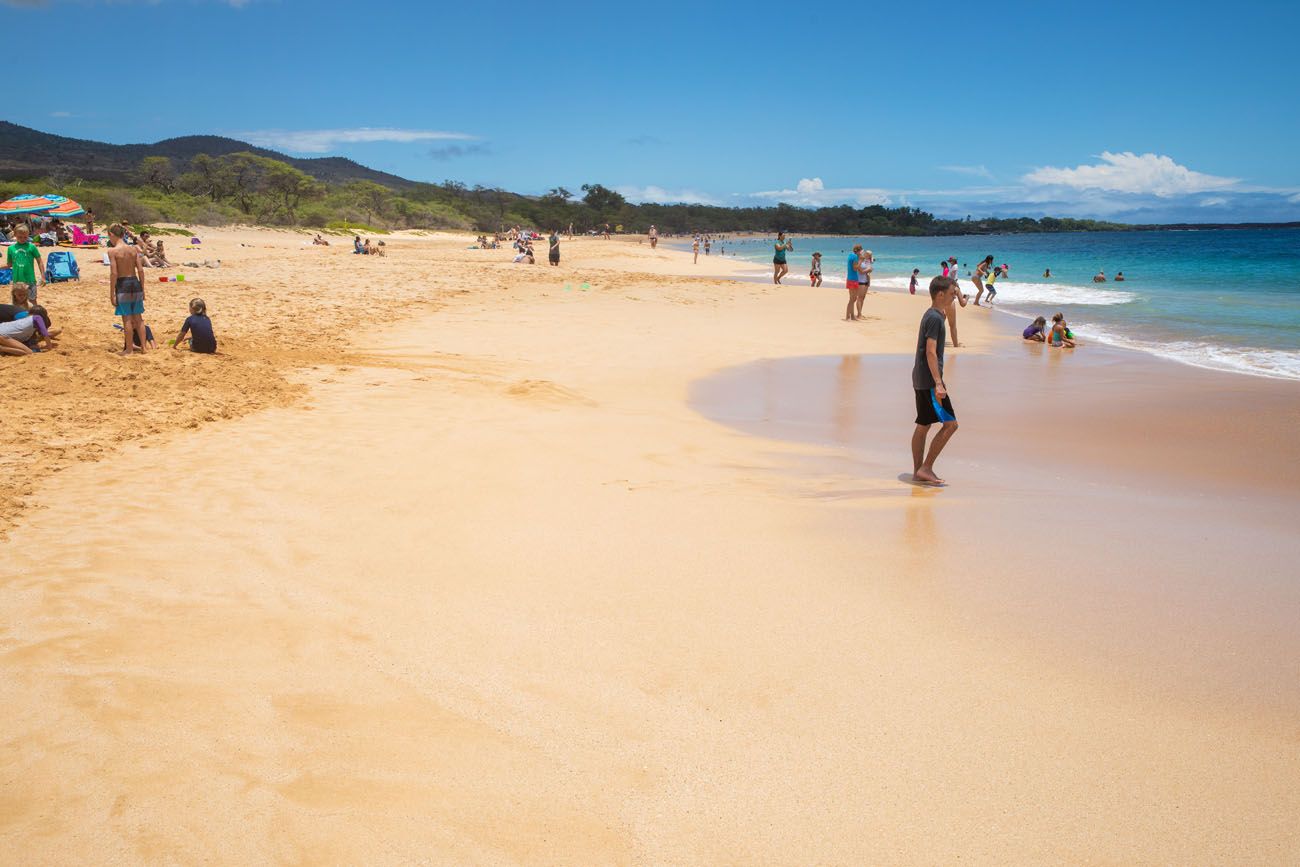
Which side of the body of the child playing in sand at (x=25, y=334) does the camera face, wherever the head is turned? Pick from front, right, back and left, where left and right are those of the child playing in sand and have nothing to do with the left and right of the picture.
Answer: right

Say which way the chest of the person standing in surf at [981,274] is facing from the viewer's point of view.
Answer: to the viewer's right

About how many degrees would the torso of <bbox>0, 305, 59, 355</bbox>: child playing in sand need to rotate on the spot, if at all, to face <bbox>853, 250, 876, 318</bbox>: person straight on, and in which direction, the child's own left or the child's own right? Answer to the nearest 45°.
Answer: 0° — they already face them

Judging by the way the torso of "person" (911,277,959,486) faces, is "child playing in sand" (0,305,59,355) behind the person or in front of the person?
behind
